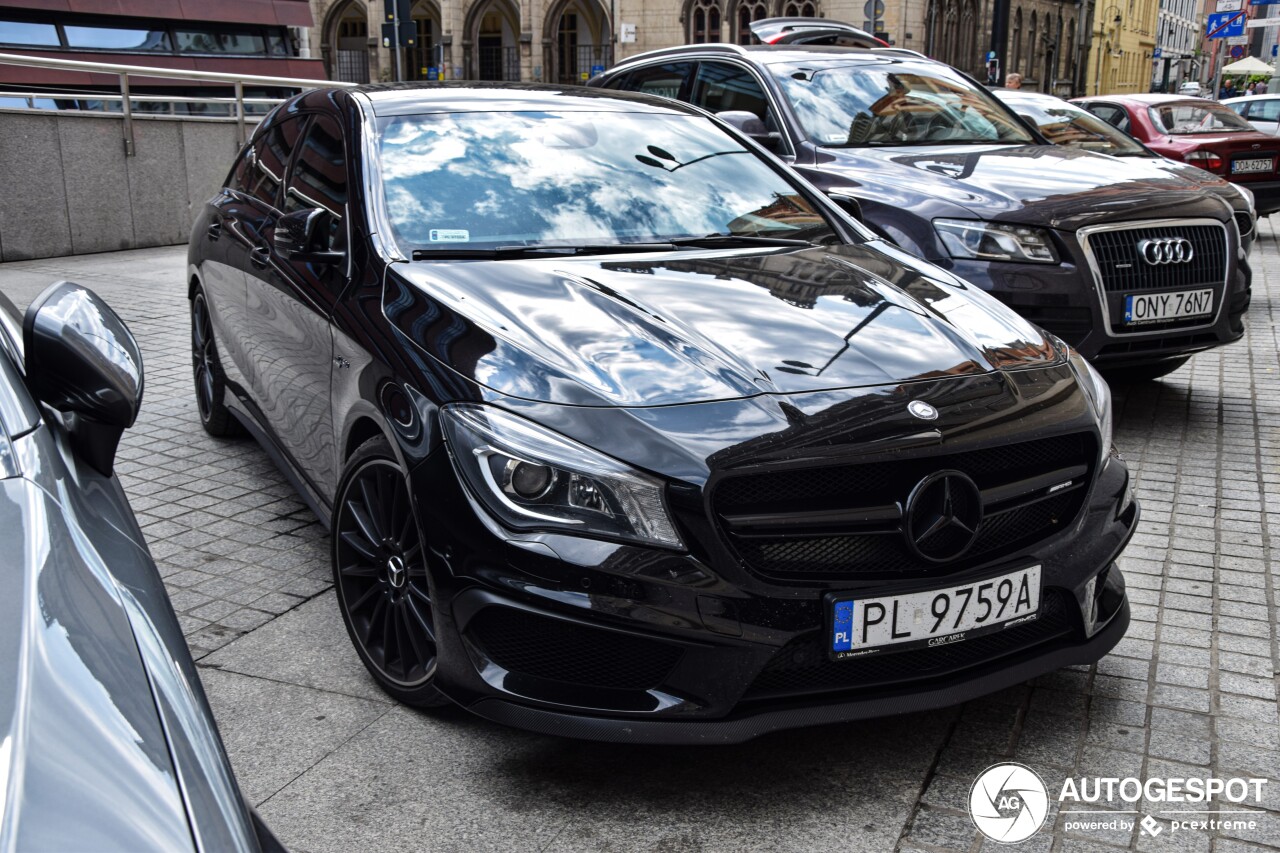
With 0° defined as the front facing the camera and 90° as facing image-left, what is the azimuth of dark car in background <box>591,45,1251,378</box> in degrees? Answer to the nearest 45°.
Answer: approximately 315°

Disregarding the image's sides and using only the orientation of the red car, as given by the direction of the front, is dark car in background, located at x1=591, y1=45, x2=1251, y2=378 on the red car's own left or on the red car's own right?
on the red car's own left

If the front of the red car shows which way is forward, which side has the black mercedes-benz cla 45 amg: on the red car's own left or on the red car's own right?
on the red car's own left

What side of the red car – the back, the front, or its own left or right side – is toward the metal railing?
left

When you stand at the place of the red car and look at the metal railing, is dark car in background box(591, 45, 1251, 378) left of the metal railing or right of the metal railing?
left

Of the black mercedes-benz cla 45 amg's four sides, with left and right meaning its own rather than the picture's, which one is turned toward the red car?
left

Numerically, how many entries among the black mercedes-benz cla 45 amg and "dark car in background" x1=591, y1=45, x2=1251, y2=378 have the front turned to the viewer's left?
0

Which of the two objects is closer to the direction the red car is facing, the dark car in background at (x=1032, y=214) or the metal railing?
the metal railing

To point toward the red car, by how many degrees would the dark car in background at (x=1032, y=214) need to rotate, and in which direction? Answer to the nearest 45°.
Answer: approximately 135° to its left

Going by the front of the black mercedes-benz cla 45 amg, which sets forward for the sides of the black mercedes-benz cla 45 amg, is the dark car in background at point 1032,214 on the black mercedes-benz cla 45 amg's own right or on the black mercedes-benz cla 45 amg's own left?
on the black mercedes-benz cla 45 amg's own left

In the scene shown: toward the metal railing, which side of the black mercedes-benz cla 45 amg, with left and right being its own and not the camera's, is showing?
back

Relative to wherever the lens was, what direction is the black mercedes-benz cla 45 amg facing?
facing the viewer and to the right of the viewer

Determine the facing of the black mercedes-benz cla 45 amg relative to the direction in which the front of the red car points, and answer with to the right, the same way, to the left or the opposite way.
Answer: the opposite way

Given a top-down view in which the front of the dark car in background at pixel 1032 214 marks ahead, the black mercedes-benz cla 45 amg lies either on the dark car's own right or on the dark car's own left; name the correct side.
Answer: on the dark car's own right
